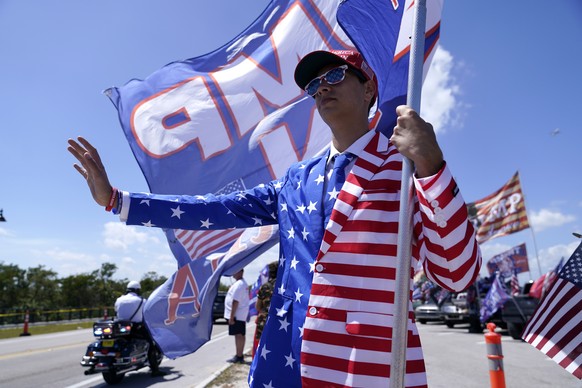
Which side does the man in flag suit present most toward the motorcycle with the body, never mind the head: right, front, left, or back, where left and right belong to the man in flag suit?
right

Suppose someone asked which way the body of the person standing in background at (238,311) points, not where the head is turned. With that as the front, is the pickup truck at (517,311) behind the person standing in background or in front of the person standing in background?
behind

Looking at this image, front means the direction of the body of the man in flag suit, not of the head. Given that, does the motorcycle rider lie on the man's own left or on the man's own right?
on the man's own right
